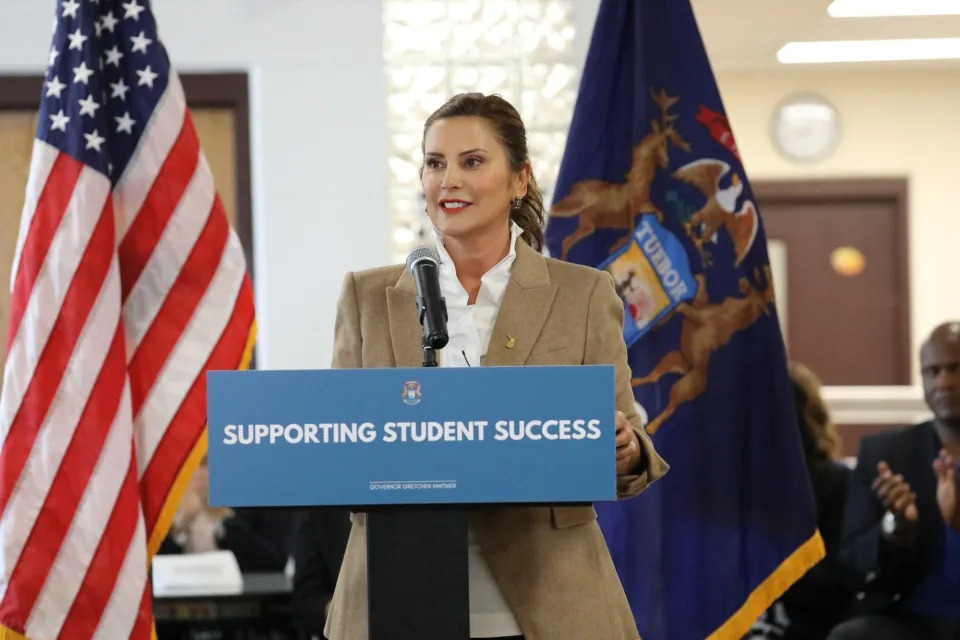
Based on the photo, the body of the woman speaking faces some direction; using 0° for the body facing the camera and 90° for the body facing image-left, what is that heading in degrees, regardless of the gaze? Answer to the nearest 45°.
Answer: approximately 45°

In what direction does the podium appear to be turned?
toward the camera

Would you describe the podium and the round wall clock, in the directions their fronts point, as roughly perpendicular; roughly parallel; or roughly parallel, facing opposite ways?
roughly parallel

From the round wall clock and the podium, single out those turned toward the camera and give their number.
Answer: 2

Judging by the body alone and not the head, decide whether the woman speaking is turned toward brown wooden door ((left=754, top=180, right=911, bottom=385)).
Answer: no

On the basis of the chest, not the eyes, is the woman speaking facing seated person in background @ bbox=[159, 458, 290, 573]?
no

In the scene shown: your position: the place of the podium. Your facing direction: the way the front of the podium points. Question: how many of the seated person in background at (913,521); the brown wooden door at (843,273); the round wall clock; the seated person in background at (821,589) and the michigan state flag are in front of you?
0

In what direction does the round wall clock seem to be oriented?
toward the camera
